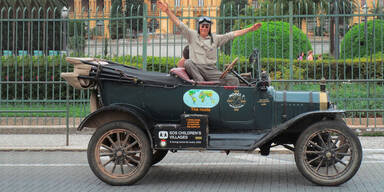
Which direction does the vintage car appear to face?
to the viewer's right

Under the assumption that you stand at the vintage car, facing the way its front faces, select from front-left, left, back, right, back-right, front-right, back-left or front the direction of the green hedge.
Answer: left

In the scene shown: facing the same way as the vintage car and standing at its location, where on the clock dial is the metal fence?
The metal fence is roughly at 9 o'clock from the vintage car.

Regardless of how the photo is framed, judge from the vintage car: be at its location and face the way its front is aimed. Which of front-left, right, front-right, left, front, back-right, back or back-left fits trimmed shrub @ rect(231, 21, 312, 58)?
left

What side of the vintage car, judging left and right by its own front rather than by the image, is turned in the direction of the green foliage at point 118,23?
left

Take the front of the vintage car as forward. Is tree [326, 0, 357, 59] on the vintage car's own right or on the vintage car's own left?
on the vintage car's own left
